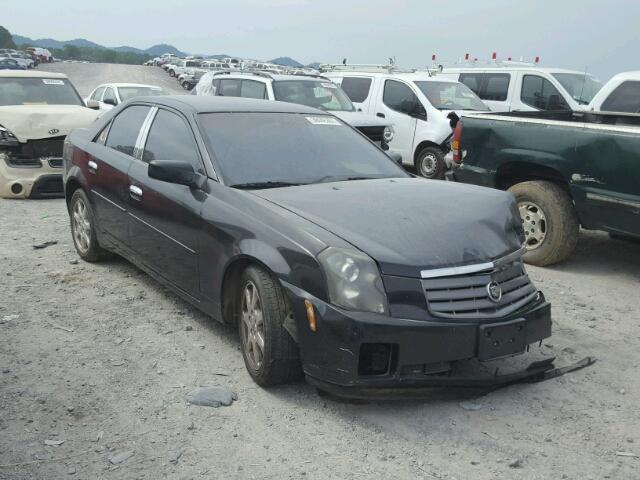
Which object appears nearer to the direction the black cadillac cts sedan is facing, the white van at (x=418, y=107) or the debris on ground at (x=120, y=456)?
the debris on ground

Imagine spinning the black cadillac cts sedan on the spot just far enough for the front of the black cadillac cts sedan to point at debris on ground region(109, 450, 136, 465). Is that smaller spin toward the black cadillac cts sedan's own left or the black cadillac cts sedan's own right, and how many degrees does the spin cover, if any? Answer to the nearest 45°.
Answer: approximately 90° to the black cadillac cts sedan's own right

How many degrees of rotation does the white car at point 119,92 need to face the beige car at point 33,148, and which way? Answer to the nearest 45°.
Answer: approximately 45° to its right

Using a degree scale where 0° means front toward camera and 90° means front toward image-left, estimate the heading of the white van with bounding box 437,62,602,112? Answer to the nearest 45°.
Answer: approximately 315°

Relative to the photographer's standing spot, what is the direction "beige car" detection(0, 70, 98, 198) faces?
facing the viewer and to the right of the viewer

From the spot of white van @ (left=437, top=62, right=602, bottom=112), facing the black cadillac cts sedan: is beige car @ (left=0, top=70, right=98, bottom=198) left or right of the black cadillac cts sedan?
right

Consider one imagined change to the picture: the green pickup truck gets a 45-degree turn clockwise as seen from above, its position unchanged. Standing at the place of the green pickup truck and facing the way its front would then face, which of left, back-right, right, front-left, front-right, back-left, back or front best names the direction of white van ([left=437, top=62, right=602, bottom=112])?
back

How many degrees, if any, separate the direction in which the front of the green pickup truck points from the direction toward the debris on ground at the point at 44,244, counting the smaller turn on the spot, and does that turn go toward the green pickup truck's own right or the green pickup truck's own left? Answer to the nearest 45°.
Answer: approximately 135° to the green pickup truck's own right
